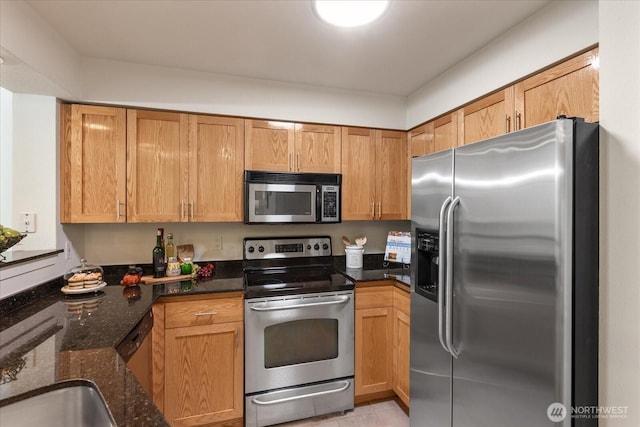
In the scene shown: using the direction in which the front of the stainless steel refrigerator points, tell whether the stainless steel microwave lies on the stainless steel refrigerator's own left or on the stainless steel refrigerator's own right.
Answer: on the stainless steel refrigerator's own right

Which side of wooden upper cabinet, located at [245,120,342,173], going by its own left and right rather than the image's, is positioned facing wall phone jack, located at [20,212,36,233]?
right

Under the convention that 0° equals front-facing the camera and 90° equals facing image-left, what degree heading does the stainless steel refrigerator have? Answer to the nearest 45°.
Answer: approximately 45°

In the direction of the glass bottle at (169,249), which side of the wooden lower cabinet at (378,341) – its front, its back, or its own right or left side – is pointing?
right

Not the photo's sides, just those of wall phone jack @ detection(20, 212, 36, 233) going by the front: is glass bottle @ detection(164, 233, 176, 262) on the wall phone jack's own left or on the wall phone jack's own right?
on the wall phone jack's own left

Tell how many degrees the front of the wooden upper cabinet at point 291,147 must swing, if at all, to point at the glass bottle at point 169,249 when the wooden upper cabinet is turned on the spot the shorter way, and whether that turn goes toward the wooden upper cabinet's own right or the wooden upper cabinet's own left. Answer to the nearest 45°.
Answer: approximately 90° to the wooden upper cabinet's own right

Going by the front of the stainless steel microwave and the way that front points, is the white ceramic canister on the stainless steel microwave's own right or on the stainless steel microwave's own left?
on the stainless steel microwave's own left

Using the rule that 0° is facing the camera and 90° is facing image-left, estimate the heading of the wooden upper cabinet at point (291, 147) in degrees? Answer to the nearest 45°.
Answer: approximately 0°
